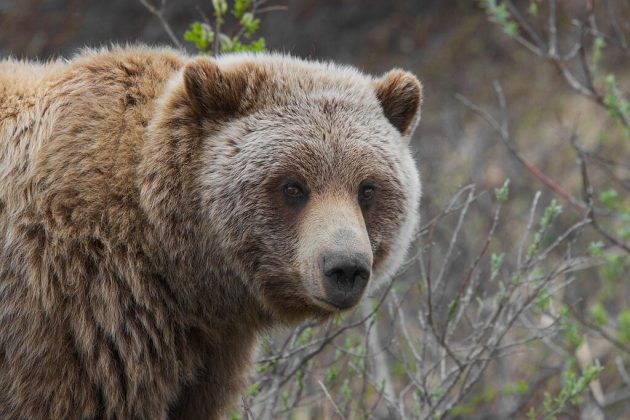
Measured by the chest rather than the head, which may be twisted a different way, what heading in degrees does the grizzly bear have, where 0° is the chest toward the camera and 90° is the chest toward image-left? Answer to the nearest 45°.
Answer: approximately 315°
